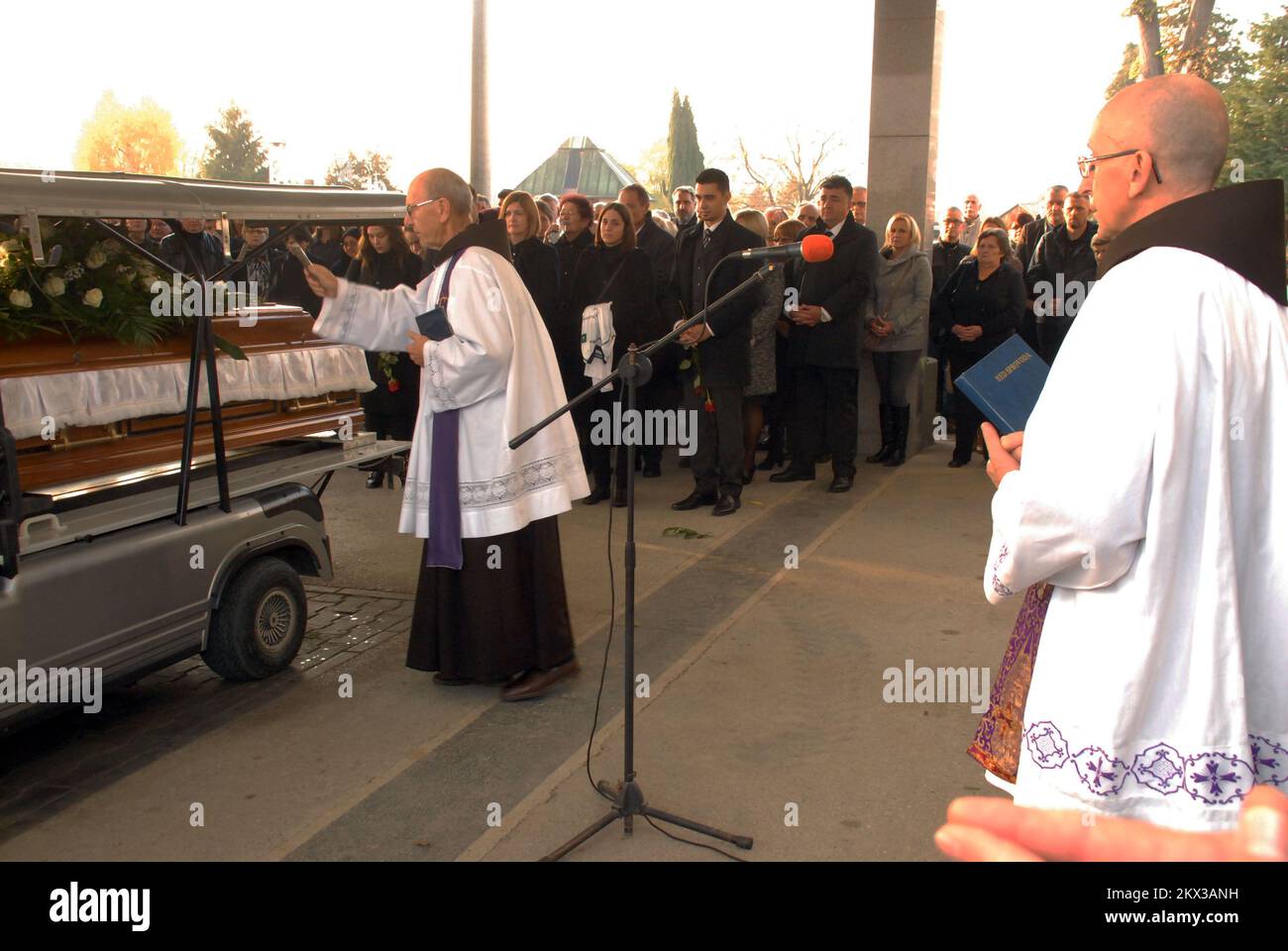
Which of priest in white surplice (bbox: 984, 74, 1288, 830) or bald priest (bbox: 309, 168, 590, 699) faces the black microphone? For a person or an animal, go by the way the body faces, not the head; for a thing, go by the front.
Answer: the priest in white surplice

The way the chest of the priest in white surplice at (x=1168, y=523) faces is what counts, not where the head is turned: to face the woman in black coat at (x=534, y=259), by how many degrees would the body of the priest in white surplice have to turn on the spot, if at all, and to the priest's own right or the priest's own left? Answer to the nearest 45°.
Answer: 0° — they already face them

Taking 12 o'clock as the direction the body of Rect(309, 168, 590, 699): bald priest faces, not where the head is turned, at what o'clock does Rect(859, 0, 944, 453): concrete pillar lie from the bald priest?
The concrete pillar is roughly at 4 o'clock from the bald priest.

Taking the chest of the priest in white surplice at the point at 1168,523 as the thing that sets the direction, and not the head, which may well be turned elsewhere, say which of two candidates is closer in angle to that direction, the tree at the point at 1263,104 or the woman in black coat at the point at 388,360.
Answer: the woman in black coat

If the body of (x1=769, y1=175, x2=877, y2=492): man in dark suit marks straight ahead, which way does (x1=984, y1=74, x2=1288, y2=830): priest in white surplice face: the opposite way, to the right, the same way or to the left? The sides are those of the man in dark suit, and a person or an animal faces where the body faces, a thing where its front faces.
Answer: to the right

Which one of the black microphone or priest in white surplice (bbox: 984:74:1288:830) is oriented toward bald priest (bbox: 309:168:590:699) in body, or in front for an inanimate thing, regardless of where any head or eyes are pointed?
the priest in white surplice

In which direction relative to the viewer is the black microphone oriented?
to the viewer's right

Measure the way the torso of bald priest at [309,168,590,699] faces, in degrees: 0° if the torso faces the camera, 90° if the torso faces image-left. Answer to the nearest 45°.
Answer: approximately 90°
